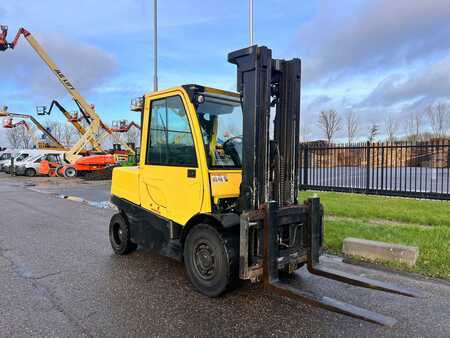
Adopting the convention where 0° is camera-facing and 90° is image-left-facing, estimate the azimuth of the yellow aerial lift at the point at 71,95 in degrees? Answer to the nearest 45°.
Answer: approximately 90°

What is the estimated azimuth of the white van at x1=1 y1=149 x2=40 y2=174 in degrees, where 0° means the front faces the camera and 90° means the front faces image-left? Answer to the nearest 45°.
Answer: approximately 45°

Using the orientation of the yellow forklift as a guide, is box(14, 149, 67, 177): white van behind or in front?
behind

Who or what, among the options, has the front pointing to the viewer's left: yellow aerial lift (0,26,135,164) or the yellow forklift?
the yellow aerial lift

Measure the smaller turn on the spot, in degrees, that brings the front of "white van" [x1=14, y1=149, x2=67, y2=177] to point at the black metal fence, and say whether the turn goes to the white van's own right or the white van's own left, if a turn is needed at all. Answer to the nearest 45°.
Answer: approximately 90° to the white van's own left

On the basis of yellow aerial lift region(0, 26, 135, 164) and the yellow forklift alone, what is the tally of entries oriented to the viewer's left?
1

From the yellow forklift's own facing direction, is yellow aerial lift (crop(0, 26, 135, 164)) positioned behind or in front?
behind
